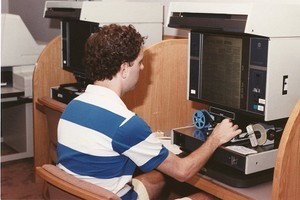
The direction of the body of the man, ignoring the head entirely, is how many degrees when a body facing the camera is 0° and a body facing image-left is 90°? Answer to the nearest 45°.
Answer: approximately 225°

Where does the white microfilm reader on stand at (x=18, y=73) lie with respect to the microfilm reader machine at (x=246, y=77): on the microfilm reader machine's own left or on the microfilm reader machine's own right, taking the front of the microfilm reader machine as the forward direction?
on the microfilm reader machine's own right

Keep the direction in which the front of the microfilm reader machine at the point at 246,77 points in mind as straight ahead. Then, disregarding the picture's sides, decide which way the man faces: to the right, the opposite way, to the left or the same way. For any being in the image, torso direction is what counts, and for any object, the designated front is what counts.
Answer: the opposite way

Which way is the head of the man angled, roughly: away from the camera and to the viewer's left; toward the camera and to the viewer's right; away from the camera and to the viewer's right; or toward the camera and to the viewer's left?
away from the camera and to the viewer's right
